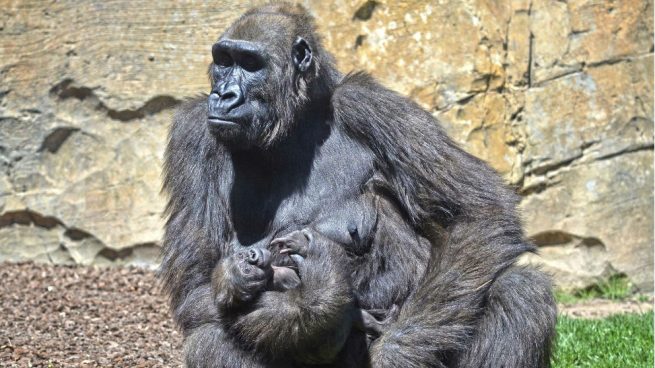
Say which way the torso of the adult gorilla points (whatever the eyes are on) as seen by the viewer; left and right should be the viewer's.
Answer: facing the viewer and to the left of the viewer
